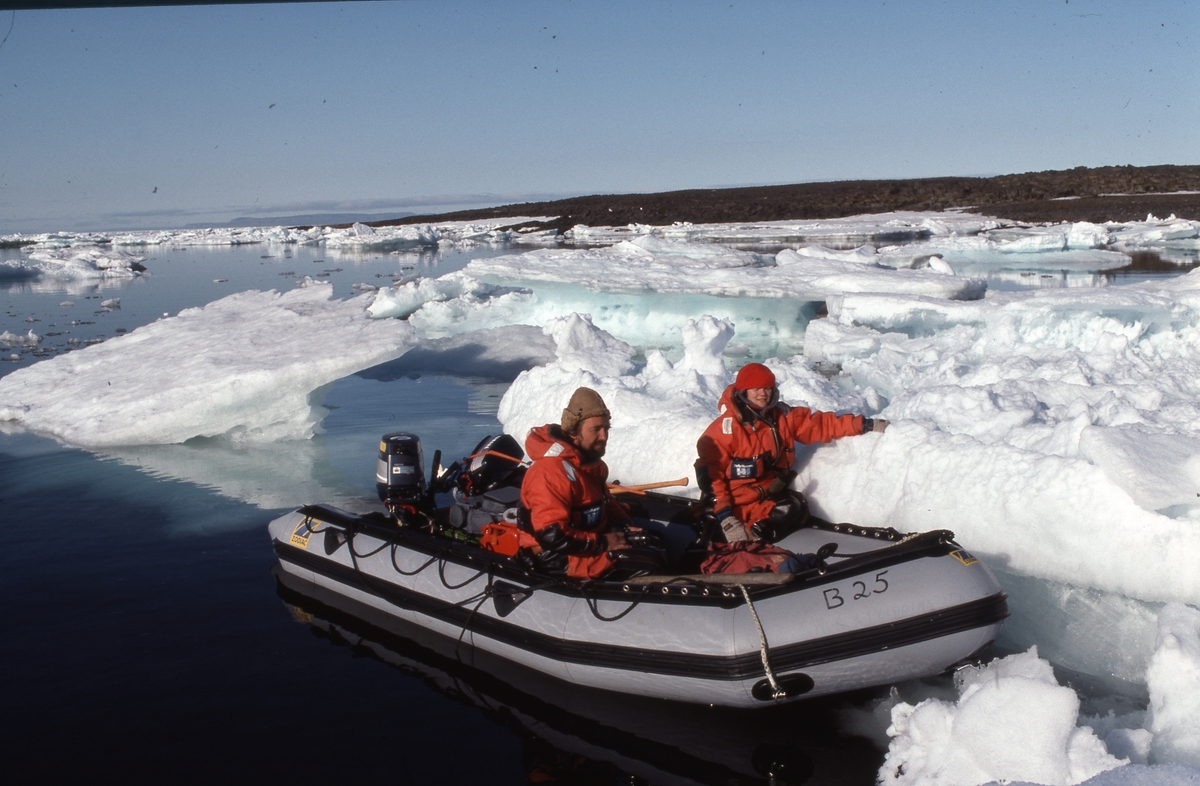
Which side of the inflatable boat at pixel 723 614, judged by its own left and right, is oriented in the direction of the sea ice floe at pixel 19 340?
back

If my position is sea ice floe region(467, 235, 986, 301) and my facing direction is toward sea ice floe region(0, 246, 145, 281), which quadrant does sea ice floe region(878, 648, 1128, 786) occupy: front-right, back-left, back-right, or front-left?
back-left

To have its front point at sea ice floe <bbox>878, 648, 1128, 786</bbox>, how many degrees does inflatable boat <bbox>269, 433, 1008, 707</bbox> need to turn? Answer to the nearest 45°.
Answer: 0° — it already faces it

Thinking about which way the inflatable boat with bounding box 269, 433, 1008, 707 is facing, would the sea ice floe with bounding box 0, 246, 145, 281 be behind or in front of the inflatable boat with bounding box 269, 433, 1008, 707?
behind

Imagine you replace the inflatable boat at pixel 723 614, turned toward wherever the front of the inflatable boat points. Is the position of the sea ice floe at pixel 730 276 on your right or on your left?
on your left

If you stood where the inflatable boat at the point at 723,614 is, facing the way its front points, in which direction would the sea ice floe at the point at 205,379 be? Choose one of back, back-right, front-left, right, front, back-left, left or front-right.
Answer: back

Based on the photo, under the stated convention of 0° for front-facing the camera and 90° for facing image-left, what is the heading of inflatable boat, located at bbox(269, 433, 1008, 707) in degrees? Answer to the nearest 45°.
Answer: approximately 315°
